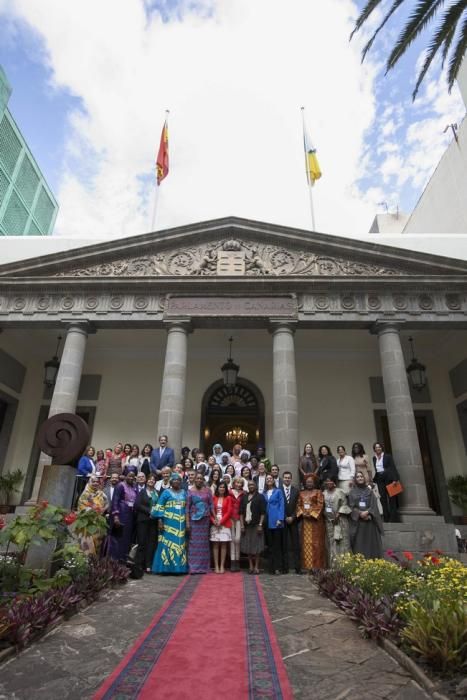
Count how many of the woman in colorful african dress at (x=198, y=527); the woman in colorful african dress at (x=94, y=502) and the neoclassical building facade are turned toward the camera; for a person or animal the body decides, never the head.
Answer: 3

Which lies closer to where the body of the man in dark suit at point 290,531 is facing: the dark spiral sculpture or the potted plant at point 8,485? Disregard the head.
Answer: the dark spiral sculpture

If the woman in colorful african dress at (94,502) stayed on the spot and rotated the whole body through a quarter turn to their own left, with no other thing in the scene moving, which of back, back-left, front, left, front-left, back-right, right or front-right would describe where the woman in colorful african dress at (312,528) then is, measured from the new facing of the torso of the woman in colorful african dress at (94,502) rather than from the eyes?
front

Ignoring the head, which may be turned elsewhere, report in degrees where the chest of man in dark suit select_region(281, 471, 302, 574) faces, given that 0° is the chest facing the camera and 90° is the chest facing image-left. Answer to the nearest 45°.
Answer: approximately 0°

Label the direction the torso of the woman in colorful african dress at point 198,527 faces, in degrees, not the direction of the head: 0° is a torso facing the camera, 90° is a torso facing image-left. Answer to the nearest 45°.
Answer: approximately 0°

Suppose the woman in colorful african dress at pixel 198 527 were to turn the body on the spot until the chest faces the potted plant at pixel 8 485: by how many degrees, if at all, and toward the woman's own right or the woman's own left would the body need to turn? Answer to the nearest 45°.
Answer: approximately 135° to the woman's own right

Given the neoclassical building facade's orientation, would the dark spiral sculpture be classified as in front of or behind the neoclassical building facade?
in front

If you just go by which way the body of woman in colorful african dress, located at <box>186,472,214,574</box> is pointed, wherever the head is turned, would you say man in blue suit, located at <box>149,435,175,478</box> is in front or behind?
behind
